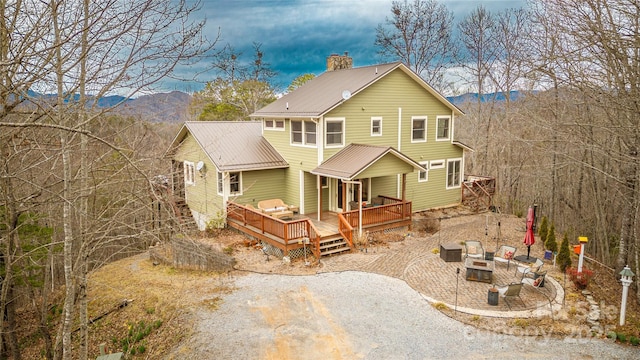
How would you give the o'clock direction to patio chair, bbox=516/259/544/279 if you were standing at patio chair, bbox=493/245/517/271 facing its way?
patio chair, bbox=516/259/544/279 is roughly at 9 o'clock from patio chair, bbox=493/245/517/271.

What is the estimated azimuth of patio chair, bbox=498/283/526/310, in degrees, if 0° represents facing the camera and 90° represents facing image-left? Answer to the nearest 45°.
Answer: approximately 135°

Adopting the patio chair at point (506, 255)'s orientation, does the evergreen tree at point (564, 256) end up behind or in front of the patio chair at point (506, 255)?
behind

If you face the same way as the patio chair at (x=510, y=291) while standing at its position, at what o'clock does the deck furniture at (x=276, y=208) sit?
The deck furniture is roughly at 11 o'clock from the patio chair.

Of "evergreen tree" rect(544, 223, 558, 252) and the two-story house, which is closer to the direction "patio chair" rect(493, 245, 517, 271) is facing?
the two-story house

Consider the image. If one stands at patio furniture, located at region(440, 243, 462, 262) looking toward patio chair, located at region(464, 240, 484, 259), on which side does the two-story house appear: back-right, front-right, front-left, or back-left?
back-left

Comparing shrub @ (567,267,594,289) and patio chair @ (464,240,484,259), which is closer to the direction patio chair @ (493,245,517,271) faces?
the patio chair

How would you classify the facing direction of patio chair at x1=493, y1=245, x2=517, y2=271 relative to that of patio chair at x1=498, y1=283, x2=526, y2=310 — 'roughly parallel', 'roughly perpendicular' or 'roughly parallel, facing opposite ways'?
roughly perpendicular

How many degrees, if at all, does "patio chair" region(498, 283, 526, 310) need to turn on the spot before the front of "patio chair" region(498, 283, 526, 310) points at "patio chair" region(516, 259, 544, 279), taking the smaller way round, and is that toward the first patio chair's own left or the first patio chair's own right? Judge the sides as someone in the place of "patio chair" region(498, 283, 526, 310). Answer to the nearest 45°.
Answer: approximately 45° to the first patio chair's own right

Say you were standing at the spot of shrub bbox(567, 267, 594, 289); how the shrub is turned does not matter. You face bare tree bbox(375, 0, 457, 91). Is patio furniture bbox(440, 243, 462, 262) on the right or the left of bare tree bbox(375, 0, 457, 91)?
left

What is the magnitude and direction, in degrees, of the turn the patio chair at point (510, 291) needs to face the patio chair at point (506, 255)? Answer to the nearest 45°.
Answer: approximately 45° to its right

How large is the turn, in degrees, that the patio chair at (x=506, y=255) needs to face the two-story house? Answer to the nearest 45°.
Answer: approximately 45° to its right
